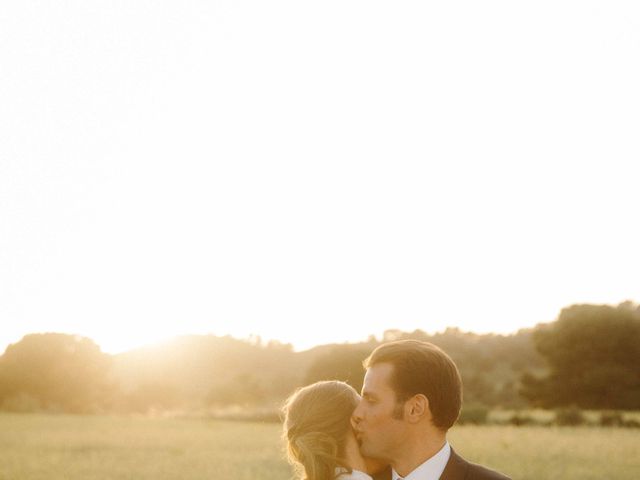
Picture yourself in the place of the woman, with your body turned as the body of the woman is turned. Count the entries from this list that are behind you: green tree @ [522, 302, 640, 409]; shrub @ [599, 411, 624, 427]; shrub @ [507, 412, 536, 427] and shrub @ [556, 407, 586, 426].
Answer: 0

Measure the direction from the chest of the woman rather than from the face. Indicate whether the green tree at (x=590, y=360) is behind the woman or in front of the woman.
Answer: in front

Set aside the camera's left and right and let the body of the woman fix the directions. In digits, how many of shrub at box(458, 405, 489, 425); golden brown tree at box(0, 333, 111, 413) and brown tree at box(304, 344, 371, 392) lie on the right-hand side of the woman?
0

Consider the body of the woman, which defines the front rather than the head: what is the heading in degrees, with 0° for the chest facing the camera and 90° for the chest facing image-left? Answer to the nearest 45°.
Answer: approximately 225°

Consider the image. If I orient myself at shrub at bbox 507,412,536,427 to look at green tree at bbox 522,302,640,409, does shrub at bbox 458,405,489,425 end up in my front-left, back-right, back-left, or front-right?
front-left

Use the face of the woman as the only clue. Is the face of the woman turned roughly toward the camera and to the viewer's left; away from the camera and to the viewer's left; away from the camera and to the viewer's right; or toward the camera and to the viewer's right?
away from the camera and to the viewer's right

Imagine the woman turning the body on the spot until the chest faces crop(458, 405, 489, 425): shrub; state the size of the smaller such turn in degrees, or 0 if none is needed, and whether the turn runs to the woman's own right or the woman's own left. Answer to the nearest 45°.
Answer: approximately 45° to the woman's own left

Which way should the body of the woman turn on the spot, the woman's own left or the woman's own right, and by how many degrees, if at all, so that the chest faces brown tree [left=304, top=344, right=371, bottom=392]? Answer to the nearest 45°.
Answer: approximately 45° to the woman's own left

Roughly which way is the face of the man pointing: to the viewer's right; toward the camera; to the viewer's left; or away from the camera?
to the viewer's left

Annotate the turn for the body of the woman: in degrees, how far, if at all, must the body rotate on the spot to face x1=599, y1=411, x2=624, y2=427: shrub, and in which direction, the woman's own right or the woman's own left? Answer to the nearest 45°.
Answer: approximately 45° to the woman's own left

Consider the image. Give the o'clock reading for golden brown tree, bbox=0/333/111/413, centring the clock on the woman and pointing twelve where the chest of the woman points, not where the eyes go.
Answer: The golden brown tree is roughly at 10 o'clock from the woman.

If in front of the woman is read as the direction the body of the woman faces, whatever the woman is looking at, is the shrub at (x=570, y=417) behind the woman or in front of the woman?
in front
